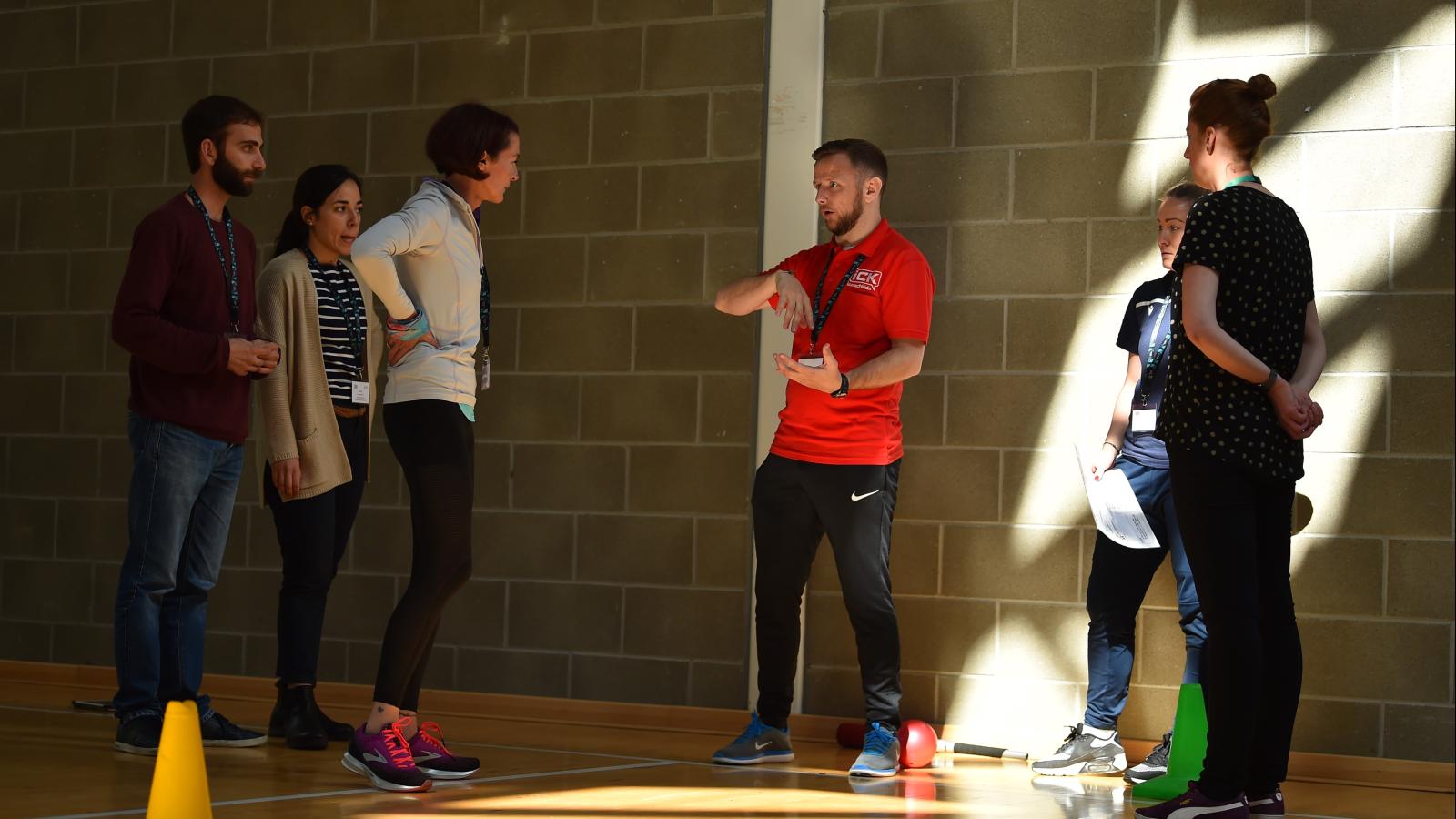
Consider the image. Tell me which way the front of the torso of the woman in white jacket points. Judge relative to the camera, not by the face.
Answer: to the viewer's right

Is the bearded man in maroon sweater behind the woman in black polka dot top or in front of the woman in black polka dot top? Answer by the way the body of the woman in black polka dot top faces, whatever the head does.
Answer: in front

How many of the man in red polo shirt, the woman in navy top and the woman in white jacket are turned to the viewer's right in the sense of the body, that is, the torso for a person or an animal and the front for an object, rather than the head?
1

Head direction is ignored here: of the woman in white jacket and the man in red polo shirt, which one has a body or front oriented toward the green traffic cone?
the woman in white jacket

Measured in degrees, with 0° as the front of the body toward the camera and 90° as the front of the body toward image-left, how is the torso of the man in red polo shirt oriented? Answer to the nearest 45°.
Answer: approximately 45°

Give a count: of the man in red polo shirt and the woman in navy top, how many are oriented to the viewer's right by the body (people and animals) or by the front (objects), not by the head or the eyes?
0

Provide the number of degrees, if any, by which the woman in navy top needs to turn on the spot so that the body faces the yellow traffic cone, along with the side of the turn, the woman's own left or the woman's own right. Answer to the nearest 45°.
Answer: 0° — they already face it

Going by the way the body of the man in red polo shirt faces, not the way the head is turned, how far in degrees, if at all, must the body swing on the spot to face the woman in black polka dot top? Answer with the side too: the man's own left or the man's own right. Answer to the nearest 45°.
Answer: approximately 90° to the man's own left

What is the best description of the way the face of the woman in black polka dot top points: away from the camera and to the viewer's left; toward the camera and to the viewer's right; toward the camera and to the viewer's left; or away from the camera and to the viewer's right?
away from the camera and to the viewer's left

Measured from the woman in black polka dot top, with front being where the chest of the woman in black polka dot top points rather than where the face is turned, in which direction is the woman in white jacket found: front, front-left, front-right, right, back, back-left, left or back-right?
front-left

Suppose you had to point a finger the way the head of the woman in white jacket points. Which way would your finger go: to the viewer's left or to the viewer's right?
to the viewer's right

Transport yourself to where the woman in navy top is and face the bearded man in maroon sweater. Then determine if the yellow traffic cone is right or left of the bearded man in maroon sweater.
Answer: left

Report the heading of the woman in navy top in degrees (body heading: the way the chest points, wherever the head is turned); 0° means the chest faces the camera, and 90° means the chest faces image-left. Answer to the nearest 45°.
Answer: approximately 45°
